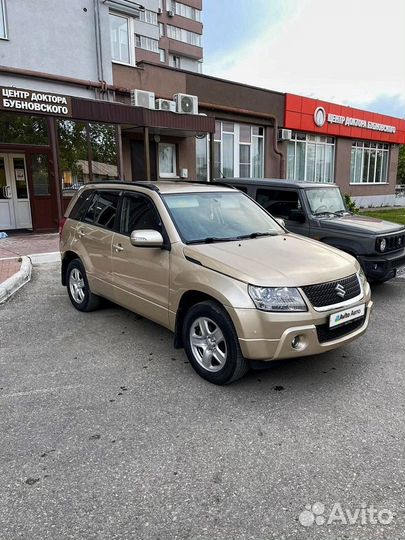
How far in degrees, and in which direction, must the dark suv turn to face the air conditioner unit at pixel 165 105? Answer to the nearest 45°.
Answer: approximately 180°

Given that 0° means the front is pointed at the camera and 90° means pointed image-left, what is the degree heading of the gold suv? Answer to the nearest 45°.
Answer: approximately 315°

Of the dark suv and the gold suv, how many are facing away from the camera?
0

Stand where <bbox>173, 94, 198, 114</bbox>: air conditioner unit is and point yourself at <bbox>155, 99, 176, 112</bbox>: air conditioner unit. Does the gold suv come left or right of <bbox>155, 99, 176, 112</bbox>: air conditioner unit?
left

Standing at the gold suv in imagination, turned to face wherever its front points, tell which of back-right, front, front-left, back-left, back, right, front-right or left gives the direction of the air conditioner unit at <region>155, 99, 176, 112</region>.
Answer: back-left

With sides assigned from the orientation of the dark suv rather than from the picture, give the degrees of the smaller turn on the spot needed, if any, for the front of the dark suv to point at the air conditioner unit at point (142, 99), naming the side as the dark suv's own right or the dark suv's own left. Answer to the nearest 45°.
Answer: approximately 180°

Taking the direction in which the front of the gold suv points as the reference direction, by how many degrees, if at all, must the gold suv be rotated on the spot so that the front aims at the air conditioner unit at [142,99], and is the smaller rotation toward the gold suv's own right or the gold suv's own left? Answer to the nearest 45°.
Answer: approximately 135° to the gold suv's own left

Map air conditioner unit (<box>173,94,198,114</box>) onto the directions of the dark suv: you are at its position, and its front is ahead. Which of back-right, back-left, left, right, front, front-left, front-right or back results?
back

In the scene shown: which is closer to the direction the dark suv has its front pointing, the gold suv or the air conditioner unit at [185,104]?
the gold suv

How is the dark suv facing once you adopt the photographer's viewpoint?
facing the viewer and to the right of the viewer

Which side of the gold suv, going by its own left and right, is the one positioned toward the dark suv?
left

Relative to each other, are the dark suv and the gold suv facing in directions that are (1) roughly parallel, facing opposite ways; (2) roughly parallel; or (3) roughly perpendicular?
roughly parallel
